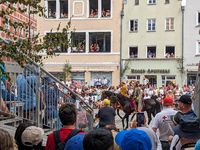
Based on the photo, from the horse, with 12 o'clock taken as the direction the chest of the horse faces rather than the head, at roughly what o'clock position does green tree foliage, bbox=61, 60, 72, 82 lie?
The green tree foliage is roughly at 2 o'clock from the horse.

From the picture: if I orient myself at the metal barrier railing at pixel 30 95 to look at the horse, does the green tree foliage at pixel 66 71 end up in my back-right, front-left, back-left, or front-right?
front-left

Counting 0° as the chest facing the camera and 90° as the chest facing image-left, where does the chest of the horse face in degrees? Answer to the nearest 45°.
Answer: approximately 90°
